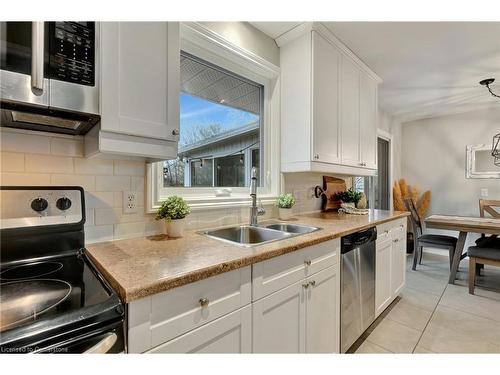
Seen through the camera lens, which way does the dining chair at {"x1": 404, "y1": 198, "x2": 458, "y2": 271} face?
facing to the right of the viewer

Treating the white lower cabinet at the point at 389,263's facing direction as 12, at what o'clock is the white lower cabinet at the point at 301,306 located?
the white lower cabinet at the point at 301,306 is roughly at 2 o'clock from the white lower cabinet at the point at 389,263.

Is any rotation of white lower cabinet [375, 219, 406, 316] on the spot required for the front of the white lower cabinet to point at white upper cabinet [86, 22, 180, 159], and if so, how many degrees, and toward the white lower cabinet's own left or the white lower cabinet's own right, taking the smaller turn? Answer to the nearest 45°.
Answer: approximately 90° to the white lower cabinet's own right

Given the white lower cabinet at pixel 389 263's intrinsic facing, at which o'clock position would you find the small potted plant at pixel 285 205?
The small potted plant is roughly at 3 o'clock from the white lower cabinet.

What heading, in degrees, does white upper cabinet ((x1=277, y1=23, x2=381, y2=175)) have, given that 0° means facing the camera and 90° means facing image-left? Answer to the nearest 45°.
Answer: approximately 315°

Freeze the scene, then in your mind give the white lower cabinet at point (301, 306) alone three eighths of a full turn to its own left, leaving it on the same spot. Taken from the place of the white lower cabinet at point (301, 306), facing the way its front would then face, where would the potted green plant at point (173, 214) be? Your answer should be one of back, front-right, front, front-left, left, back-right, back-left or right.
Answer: left

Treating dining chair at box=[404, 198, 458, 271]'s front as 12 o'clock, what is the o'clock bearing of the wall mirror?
The wall mirror is roughly at 10 o'clock from the dining chair.

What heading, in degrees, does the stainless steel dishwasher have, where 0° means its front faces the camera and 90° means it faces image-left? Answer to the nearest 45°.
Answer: approximately 315°

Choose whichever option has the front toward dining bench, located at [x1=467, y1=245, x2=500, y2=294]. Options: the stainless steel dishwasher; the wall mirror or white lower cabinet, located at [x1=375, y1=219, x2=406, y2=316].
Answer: the wall mirror

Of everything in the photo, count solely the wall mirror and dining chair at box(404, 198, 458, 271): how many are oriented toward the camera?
1

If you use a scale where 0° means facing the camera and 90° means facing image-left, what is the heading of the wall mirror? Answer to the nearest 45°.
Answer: approximately 0°

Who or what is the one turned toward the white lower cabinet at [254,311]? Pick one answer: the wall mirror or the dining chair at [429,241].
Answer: the wall mirror
